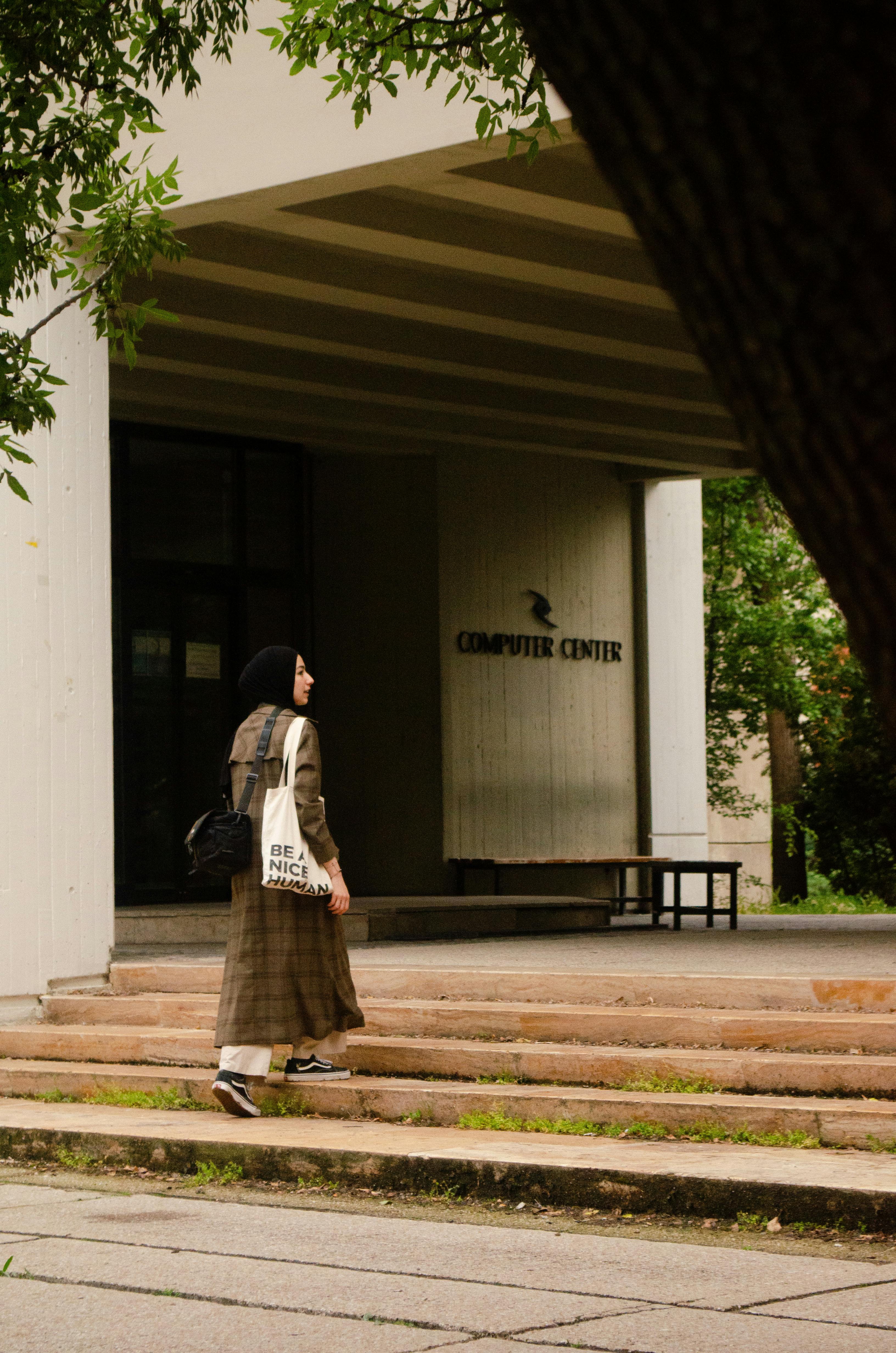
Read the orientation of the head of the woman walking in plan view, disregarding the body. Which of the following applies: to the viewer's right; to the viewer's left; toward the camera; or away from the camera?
to the viewer's right

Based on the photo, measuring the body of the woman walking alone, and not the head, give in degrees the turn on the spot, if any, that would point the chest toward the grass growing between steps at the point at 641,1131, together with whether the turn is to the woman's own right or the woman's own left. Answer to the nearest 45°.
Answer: approximately 90° to the woman's own right

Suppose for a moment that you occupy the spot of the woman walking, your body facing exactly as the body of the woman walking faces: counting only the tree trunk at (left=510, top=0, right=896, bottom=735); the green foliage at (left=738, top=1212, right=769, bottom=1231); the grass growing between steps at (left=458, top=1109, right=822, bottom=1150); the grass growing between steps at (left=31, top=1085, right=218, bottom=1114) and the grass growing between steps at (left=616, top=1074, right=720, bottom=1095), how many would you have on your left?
1

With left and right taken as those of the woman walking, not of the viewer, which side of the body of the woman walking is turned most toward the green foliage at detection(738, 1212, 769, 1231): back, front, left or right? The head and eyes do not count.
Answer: right

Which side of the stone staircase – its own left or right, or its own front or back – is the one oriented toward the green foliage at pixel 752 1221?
front

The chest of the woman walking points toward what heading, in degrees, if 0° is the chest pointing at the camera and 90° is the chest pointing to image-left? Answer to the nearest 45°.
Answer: approximately 225°

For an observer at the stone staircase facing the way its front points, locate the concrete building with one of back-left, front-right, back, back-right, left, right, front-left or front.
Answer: back

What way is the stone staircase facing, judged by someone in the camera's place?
facing the viewer
